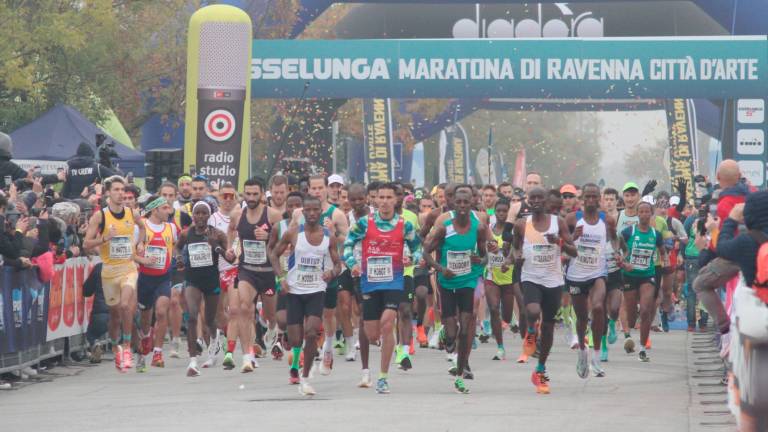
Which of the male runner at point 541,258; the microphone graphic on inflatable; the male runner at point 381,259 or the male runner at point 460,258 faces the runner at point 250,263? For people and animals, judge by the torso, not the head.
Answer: the microphone graphic on inflatable

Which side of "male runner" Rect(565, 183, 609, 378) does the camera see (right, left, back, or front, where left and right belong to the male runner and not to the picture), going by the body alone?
front

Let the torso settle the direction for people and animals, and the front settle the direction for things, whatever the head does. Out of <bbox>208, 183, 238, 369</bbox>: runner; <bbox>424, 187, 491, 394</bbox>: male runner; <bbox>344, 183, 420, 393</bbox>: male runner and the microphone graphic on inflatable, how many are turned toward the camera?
4

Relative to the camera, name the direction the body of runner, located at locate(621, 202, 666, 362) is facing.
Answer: toward the camera

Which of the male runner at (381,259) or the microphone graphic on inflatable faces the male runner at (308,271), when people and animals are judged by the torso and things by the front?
the microphone graphic on inflatable

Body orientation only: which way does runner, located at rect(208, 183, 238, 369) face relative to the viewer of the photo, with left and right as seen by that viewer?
facing the viewer

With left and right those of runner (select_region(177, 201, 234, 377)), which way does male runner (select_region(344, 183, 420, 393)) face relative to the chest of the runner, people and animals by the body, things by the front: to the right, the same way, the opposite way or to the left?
the same way

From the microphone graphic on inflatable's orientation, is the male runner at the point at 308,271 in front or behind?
in front

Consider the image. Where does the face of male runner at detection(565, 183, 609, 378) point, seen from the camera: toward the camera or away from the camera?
toward the camera

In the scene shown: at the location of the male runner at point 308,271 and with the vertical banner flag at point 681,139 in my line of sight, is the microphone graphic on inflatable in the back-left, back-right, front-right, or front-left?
front-left

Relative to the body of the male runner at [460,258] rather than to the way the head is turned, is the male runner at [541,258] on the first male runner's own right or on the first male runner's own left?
on the first male runner's own left

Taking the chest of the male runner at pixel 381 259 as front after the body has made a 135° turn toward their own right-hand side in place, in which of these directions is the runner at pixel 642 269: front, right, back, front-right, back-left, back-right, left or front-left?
right

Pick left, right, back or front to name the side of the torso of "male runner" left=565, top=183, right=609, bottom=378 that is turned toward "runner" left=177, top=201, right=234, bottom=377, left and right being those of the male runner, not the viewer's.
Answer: right

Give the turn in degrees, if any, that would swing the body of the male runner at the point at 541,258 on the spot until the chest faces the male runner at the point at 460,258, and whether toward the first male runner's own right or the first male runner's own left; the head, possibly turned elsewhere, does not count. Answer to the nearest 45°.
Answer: approximately 45° to the first male runner's own right

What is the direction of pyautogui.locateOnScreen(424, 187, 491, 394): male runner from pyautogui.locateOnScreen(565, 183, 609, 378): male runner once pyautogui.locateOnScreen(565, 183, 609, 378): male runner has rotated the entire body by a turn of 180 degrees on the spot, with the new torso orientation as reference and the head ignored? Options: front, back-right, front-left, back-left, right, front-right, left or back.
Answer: back-left

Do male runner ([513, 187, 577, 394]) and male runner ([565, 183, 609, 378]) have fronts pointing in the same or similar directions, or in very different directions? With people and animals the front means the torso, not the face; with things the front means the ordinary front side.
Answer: same or similar directions
